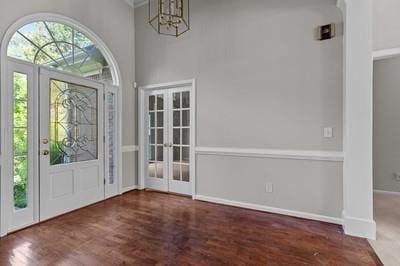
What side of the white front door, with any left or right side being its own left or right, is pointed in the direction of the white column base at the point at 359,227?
front

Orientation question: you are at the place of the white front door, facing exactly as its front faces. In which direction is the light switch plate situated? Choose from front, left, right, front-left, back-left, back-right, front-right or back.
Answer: front

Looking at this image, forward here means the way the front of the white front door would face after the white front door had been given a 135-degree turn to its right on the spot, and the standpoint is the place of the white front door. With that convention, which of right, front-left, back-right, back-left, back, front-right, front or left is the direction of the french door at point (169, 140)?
back

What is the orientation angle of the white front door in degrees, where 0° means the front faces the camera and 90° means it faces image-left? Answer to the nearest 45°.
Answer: approximately 315°
